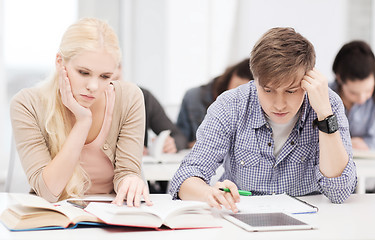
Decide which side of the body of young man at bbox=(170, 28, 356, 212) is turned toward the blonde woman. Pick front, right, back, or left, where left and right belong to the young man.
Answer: right

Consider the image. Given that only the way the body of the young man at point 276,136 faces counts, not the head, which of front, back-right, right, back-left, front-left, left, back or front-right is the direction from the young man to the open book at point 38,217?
front-right

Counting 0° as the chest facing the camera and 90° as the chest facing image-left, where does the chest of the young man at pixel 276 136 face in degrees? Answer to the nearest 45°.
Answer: approximately 0°

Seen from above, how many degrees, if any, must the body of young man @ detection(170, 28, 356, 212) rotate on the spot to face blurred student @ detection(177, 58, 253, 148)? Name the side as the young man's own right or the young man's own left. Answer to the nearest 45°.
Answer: approximately 180°

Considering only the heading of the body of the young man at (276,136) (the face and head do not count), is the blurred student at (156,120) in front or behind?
behind

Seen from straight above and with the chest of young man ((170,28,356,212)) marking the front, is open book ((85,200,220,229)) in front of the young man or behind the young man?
in front

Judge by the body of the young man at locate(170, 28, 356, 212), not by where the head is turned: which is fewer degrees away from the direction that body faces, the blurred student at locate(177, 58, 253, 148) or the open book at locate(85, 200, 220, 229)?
the open book

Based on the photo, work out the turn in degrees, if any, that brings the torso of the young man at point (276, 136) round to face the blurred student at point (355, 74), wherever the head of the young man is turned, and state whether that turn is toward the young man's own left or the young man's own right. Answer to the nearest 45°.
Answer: approximately 180°

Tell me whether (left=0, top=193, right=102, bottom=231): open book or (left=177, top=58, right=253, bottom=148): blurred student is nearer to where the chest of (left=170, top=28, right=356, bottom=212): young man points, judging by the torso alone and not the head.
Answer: the open book
